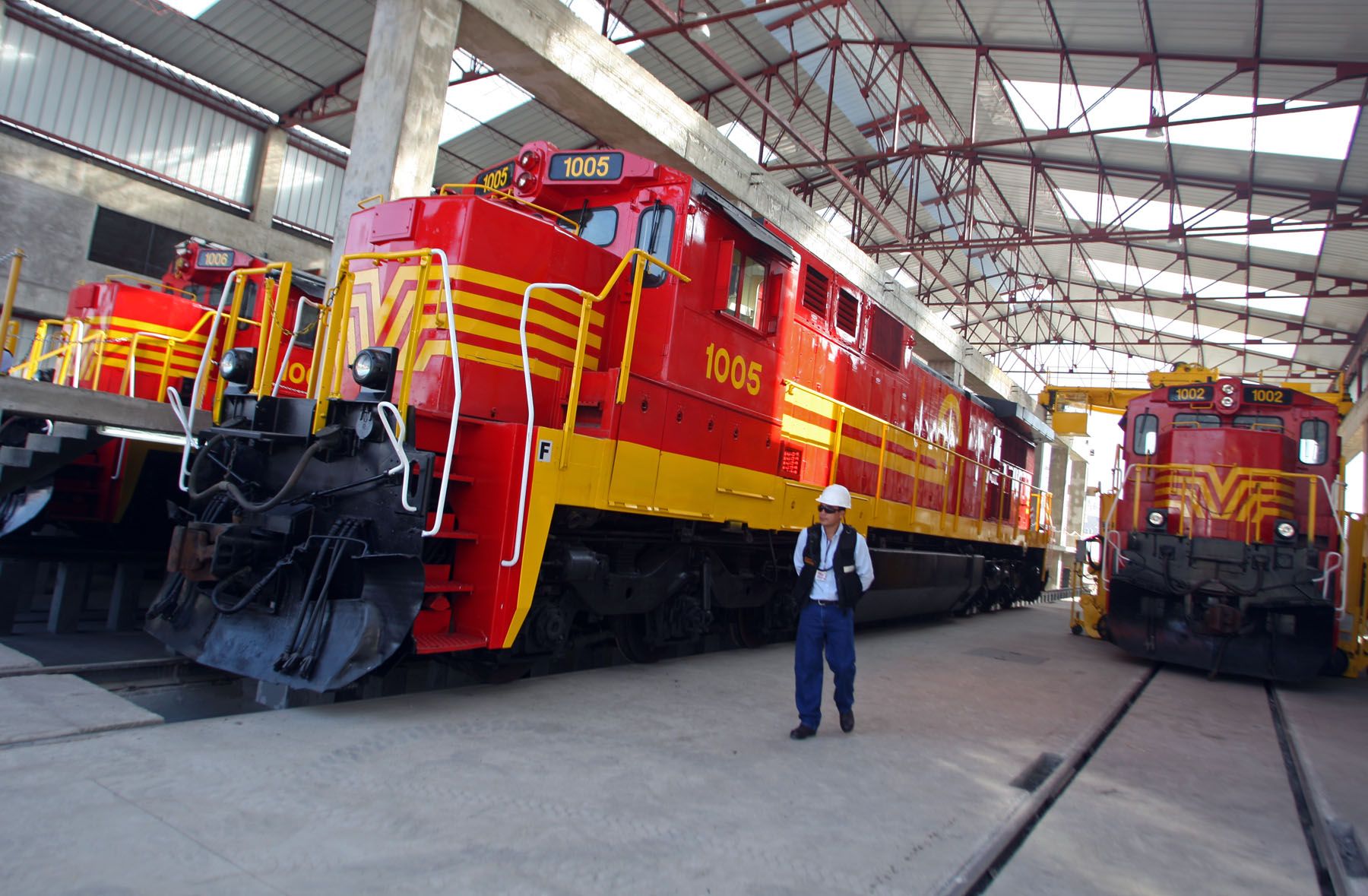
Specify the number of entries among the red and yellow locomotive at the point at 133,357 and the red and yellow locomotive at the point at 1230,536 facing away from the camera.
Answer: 0

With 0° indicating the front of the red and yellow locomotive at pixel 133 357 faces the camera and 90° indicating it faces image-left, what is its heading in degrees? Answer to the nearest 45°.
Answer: approximately 45°

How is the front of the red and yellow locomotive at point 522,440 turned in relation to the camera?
facing the viewer and to the left of the viewer

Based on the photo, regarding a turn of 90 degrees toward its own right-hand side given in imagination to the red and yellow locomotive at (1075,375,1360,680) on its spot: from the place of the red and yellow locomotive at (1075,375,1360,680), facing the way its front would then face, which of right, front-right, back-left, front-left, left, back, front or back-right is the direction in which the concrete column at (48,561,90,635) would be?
front-left

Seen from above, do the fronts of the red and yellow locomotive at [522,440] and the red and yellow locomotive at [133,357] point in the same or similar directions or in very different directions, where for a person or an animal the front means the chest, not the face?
same or similar directions

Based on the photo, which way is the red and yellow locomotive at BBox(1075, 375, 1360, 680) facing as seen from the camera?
toward the camera

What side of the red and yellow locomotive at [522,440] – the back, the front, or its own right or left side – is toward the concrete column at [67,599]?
right

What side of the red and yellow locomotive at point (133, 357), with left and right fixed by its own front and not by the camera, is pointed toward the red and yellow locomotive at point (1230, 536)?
left

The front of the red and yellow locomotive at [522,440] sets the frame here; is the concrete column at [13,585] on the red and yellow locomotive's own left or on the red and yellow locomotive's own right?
on the red and yellow locomotive's own right

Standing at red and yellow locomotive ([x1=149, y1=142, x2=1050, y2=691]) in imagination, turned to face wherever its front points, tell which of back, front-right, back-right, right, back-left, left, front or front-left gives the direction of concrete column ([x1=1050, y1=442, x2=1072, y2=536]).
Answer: back

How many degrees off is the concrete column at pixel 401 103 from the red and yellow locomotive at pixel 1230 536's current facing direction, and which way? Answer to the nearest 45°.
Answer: approximately 45° to its right

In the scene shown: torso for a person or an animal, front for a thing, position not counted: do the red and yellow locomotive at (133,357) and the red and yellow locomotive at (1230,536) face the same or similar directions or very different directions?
same or similar directions

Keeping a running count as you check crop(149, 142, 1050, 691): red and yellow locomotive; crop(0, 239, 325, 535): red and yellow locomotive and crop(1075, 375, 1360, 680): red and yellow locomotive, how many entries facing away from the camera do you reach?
0
